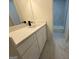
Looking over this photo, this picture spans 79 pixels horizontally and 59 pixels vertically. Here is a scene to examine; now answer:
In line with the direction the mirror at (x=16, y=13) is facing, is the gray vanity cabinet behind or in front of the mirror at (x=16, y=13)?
in front

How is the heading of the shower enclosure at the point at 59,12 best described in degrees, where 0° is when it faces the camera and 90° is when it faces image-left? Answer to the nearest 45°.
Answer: approximately 0°

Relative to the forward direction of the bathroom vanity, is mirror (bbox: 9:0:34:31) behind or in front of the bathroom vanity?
behind

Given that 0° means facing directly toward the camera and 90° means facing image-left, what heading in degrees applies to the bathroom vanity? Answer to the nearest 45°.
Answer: approximately 315°
